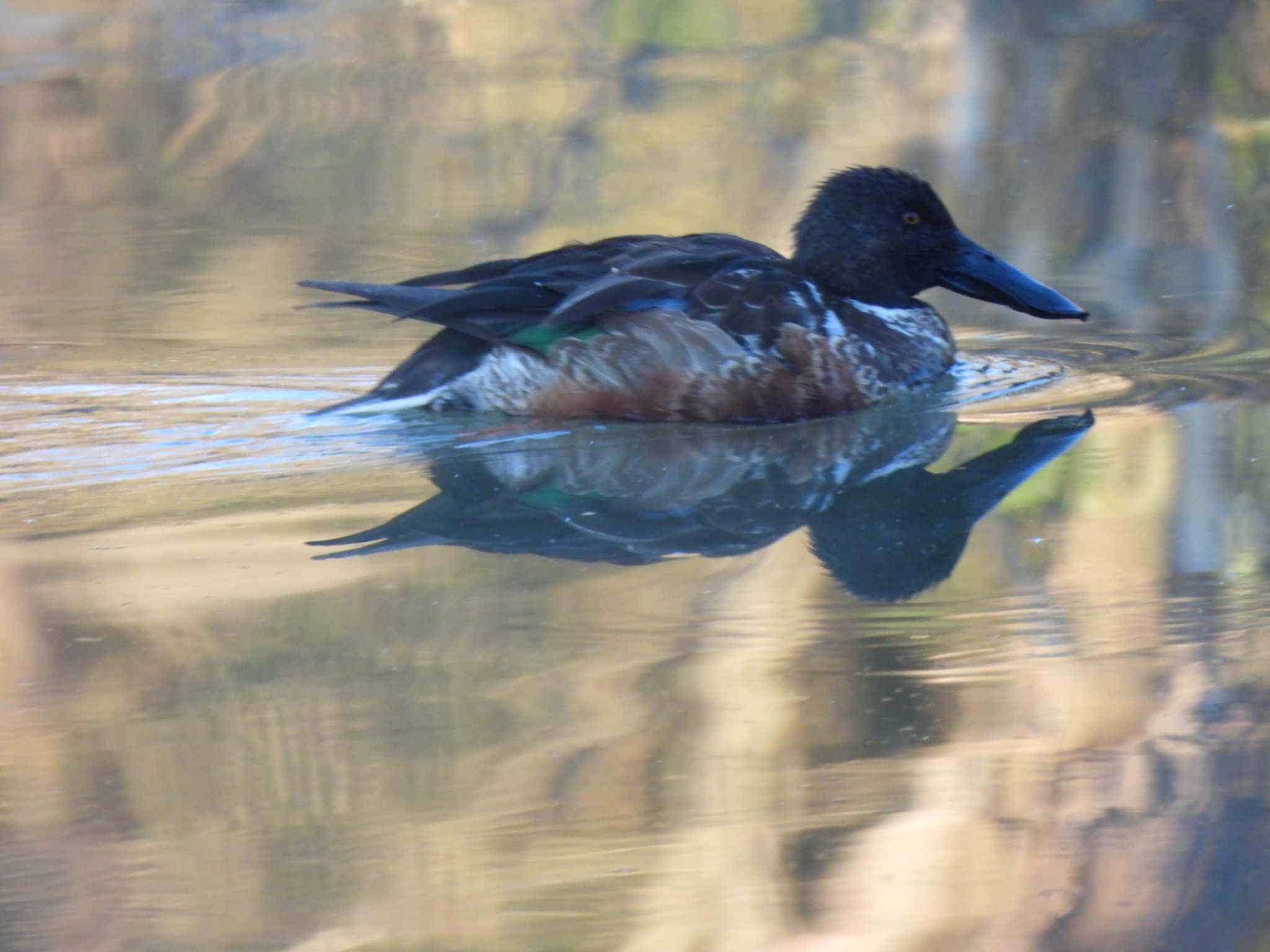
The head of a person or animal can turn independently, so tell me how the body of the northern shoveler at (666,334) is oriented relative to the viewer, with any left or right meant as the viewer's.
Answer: facing to the right of the viewer
